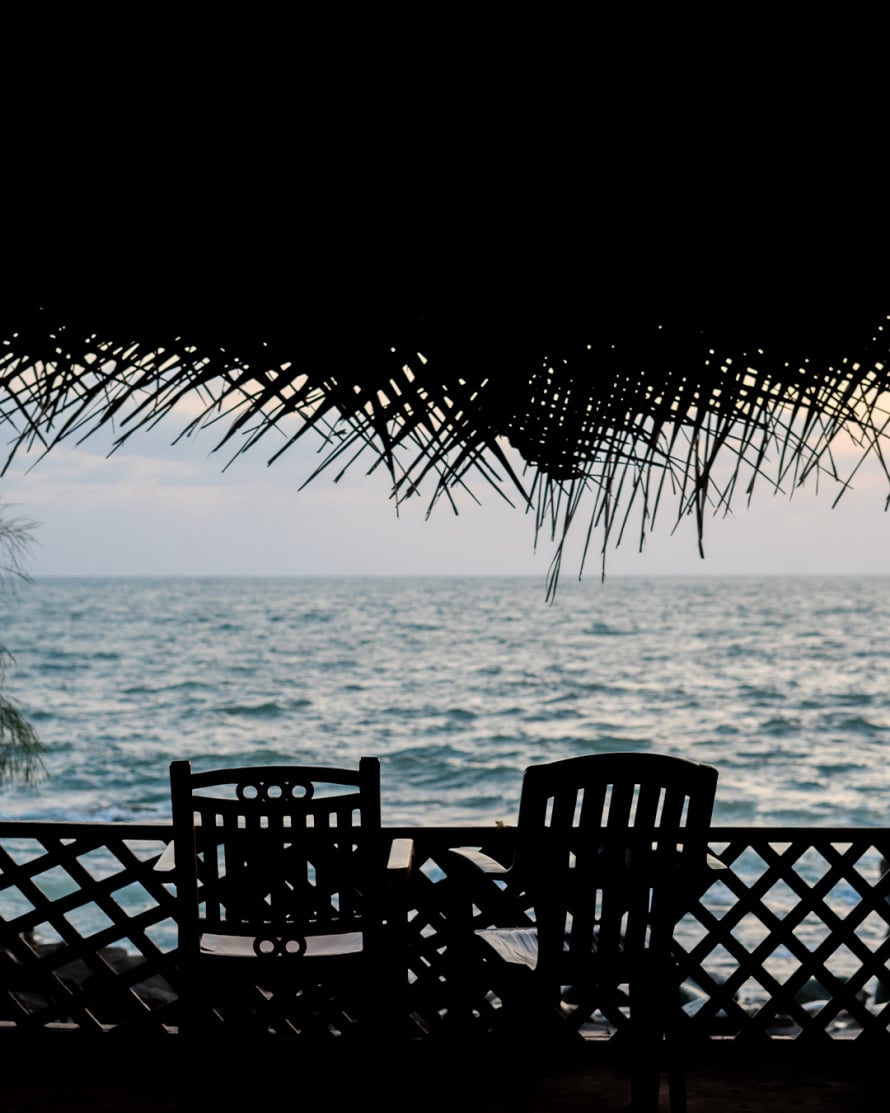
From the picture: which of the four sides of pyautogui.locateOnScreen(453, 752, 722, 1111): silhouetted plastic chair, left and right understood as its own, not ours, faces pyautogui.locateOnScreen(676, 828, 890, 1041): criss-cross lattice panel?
right

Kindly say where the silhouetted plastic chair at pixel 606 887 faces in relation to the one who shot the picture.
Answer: facing away from the viewer and to the left of the viewer

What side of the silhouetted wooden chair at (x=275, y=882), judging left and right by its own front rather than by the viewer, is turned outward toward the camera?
back
